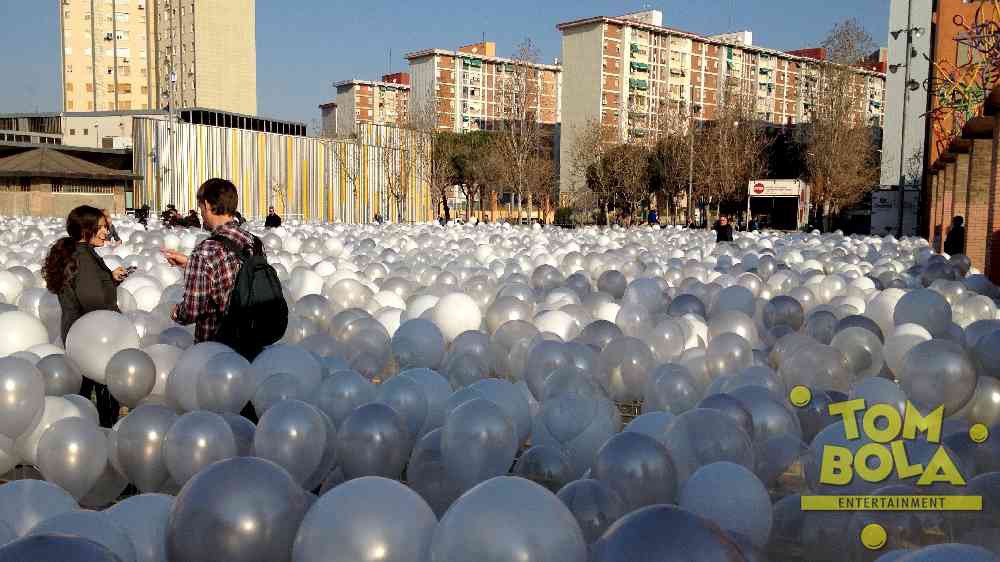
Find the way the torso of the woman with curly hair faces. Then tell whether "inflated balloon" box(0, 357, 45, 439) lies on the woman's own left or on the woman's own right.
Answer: on the woman's own right

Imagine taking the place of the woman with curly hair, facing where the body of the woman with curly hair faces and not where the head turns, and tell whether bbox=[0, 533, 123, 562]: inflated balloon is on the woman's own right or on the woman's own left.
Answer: on the woman's own right

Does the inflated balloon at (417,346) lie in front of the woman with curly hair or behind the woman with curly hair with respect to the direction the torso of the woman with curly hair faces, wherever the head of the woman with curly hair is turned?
in front

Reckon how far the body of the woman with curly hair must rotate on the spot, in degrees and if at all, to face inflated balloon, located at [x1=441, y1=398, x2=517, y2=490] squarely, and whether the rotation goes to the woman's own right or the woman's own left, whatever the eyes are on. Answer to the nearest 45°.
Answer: approximately 45° to the woman's own right

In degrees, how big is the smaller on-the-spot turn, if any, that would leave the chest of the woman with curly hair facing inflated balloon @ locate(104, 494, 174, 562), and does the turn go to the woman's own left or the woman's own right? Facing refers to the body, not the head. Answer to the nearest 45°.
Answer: approximately 90° to the woman's own right

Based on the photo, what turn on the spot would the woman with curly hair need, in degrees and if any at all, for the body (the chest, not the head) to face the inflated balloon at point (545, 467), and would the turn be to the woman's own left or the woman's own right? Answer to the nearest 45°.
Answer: approximately 45° to the woman's own right

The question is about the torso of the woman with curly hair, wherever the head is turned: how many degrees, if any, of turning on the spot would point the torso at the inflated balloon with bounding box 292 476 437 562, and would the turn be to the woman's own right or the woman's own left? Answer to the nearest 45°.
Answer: approximately 90° to the woman's own right

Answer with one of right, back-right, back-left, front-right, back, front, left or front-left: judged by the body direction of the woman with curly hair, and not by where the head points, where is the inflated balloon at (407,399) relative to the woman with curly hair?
front-right

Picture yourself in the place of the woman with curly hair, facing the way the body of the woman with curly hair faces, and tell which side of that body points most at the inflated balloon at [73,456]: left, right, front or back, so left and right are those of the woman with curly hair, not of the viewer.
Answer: right

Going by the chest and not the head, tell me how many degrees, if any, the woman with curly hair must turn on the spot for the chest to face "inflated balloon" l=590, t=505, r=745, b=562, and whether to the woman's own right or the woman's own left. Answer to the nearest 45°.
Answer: approximately 90° to the woman's own right

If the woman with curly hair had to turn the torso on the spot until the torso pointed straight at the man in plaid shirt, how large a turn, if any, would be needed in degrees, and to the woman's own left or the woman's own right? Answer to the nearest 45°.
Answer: approximately 45° to the woman's own right

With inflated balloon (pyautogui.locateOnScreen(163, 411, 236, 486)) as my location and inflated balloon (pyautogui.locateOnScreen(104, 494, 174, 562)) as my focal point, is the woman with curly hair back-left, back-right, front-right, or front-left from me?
back-right

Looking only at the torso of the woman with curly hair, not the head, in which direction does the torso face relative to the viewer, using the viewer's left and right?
facing to the right of the viewer

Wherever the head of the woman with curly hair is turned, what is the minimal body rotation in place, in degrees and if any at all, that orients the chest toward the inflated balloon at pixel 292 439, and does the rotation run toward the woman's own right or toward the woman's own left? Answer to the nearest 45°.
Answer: approximately 90° to the woman's own right

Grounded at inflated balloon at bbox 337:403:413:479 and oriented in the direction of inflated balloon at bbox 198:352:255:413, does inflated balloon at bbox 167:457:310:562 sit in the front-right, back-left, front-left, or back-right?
back-left

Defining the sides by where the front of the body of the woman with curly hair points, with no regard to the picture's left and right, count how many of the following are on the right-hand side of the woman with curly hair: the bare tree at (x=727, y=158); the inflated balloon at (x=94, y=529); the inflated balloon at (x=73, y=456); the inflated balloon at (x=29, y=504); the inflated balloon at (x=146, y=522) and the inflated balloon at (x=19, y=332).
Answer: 4
